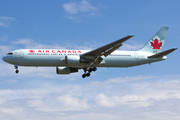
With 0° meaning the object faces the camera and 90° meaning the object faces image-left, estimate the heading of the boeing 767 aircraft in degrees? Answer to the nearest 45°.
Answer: approximately 90°
